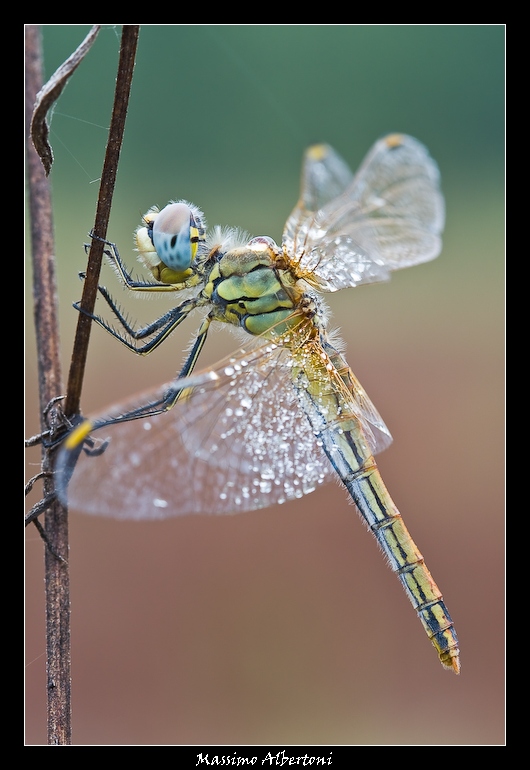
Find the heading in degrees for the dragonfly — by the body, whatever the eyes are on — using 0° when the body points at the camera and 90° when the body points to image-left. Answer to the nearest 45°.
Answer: approximately 90°
